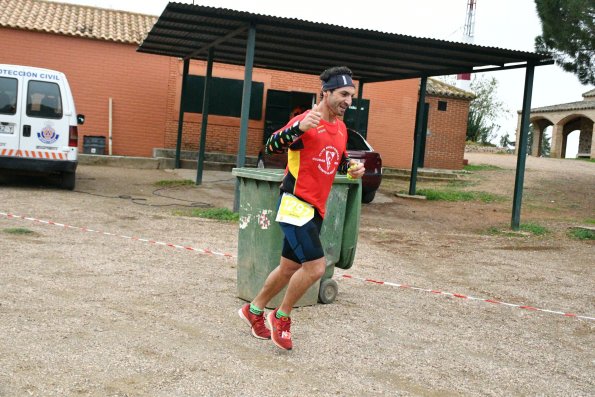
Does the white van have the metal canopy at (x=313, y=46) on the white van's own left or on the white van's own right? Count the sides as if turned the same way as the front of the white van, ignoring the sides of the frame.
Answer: on the white van's own right

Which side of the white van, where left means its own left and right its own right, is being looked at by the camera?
back

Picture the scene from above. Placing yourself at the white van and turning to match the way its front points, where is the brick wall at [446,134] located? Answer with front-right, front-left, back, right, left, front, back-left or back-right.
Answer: front-right

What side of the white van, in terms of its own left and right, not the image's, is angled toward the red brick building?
front

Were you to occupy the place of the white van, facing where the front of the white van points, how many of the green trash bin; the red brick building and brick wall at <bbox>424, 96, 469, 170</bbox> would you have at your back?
1
